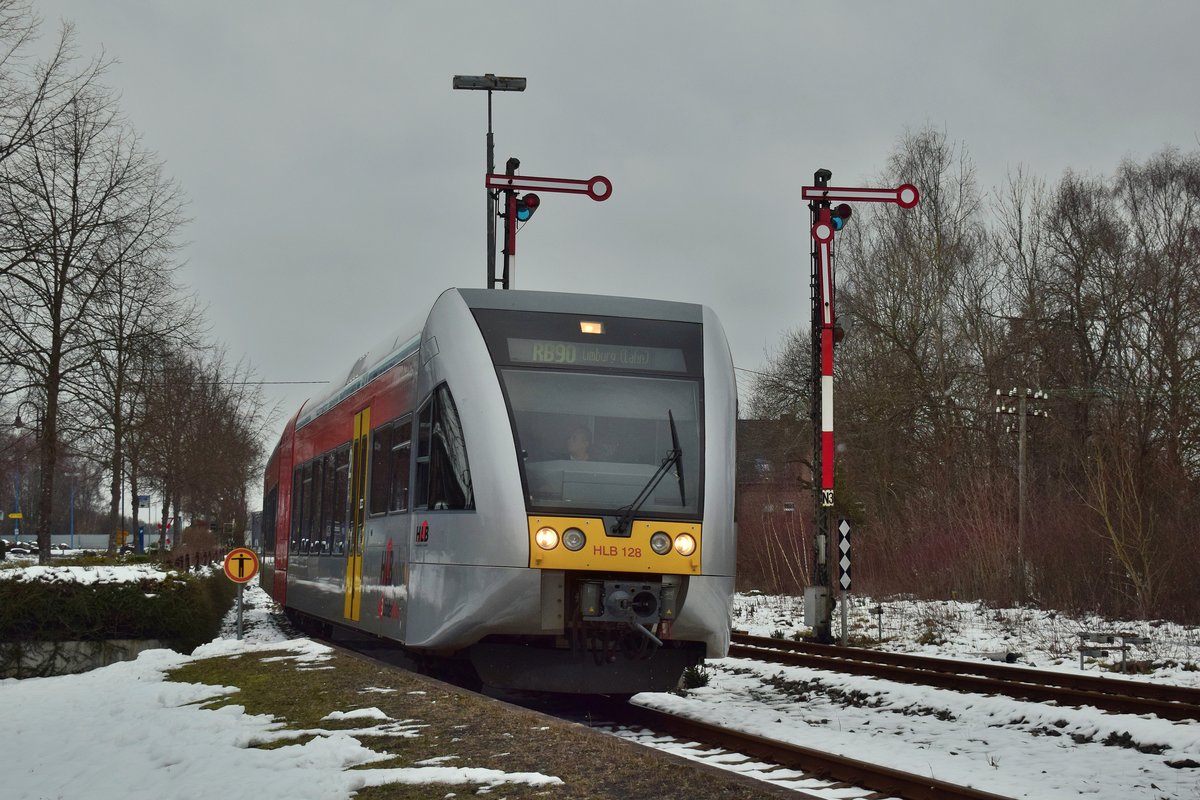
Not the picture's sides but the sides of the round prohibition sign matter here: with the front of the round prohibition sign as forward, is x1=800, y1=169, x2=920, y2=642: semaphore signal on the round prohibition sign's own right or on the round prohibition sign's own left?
on the round prohibition sign's own left

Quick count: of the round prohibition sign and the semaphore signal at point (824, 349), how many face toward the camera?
2

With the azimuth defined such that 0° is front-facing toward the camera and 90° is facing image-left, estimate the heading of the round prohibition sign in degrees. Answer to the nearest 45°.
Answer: approximately 0°

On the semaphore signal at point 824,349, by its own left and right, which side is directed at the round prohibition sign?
right

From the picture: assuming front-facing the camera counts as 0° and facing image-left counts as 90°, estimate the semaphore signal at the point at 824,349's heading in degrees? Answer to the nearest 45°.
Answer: approximately 0°

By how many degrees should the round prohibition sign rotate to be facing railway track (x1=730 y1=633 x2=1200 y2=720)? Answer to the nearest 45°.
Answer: approximately 45° to its left

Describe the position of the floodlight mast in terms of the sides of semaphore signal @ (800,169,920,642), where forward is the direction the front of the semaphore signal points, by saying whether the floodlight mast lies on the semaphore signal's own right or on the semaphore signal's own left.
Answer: on the semaphore signal's own right
